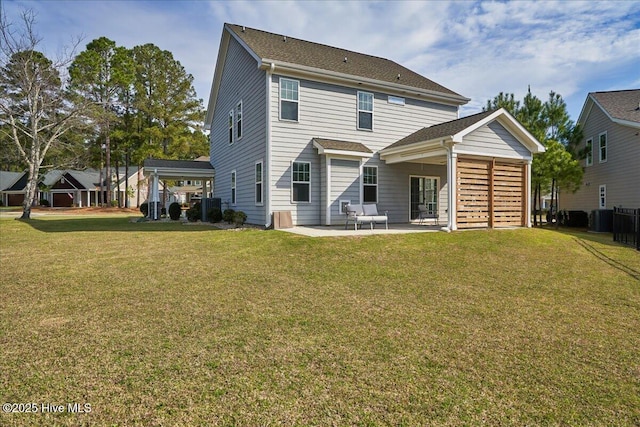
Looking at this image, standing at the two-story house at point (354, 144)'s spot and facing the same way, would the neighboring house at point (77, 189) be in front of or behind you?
in front

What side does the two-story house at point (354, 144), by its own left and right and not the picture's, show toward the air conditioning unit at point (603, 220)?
right

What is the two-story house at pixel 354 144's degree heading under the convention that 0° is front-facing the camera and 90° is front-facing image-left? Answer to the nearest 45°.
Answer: approximately 135°

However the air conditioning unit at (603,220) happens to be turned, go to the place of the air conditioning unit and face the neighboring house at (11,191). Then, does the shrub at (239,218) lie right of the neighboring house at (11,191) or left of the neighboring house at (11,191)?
left

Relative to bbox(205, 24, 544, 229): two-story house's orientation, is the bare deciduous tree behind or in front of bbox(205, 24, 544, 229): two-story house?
in front

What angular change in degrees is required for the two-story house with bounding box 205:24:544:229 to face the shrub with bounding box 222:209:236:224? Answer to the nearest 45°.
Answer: approximately 45° to its left

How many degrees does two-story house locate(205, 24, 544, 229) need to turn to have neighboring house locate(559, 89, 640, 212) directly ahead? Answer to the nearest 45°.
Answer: approximately 90° to its right

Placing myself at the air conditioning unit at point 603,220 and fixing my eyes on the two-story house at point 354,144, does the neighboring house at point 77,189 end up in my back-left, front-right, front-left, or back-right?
front-right

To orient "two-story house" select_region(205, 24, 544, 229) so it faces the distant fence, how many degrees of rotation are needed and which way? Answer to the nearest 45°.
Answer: approximately 135° to its right

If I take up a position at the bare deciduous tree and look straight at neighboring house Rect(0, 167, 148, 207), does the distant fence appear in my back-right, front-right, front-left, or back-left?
back-right

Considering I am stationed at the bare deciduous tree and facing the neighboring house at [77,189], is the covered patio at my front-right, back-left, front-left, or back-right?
back-right
